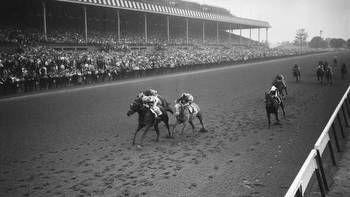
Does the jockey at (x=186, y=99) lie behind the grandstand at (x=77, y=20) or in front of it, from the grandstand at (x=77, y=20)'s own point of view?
in front

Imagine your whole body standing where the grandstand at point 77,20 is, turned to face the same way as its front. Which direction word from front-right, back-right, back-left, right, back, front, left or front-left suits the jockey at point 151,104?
front-right

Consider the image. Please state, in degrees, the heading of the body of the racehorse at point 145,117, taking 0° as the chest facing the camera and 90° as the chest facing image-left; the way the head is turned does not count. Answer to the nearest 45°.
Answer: approximately 45°

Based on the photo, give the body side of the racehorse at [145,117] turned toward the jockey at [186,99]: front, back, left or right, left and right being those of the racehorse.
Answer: back

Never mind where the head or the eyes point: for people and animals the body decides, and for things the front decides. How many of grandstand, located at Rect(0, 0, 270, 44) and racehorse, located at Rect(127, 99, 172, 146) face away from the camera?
0

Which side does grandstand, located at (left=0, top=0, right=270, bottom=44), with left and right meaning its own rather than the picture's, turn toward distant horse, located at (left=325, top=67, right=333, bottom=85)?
front

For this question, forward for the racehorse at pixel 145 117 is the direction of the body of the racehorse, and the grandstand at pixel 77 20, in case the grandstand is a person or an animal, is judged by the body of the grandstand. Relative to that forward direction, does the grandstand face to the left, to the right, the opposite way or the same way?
to the left

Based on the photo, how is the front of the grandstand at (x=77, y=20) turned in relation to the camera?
facing the viewer and to the right of the viewer

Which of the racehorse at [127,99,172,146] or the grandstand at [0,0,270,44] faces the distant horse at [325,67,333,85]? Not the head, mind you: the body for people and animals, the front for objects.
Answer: the grandstand
